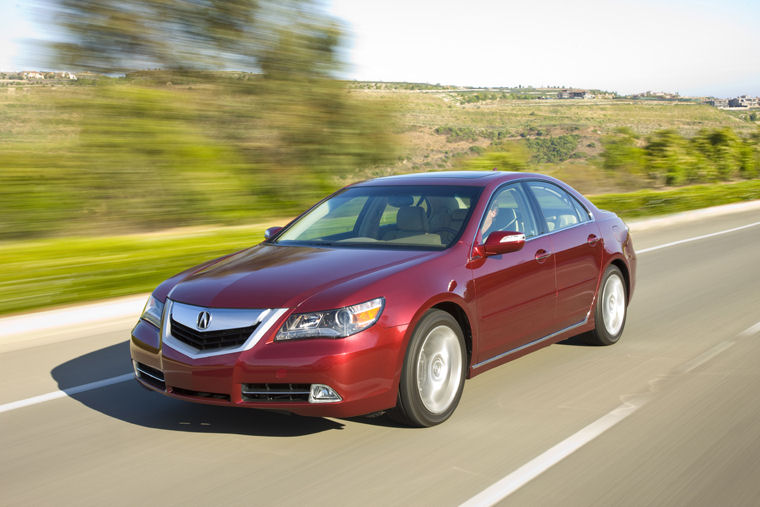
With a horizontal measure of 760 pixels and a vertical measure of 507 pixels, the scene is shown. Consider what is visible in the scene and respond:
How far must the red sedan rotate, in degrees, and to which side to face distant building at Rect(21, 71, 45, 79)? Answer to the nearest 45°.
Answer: approximately 90° to its right

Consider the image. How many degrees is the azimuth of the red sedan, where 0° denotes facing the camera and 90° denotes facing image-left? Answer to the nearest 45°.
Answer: approximately 45°
